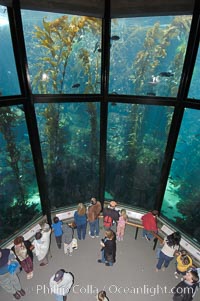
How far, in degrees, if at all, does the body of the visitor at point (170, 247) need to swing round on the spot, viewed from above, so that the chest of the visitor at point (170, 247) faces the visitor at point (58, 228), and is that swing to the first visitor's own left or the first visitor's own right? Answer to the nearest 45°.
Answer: approximately 135° to the first visitor's own left

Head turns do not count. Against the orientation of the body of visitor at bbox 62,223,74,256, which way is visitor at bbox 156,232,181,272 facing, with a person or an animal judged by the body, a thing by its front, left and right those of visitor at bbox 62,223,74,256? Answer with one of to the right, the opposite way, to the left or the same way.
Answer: to the right

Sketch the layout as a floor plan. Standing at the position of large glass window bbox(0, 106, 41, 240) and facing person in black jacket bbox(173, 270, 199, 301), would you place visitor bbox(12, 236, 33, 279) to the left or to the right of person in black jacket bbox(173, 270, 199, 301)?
right

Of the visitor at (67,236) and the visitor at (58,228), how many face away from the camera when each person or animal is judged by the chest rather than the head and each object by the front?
2

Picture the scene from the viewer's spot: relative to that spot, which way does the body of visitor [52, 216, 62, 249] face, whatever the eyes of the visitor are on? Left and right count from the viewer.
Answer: facing away from the viewer

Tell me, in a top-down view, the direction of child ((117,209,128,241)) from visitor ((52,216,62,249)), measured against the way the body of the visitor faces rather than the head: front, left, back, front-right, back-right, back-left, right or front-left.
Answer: right

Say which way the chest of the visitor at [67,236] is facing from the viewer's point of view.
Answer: away from the camera

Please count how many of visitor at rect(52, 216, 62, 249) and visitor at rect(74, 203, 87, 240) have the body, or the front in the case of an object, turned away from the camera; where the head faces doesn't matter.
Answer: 2

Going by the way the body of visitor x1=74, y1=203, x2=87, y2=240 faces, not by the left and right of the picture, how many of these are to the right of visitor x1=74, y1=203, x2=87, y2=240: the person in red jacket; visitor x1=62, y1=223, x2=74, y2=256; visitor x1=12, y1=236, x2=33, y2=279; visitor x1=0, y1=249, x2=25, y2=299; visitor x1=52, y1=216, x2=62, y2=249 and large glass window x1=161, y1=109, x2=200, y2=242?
2

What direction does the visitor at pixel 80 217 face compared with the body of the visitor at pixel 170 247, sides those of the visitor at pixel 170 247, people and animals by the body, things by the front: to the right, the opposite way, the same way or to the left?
to the left

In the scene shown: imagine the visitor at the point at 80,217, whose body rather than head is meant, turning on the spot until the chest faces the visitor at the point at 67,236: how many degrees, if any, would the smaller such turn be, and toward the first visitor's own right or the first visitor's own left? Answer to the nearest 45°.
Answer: approximately 135° to the first visitor's own left

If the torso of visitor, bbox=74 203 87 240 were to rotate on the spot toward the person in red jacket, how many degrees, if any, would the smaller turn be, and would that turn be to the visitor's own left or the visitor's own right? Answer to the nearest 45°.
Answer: approximately 90° to the visitor's own right

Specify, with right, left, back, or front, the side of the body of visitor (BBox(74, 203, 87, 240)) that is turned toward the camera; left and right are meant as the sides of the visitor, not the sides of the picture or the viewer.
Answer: back

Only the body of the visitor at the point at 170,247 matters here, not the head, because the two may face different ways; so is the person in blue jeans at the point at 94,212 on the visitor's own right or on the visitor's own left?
on the visitor's own left
